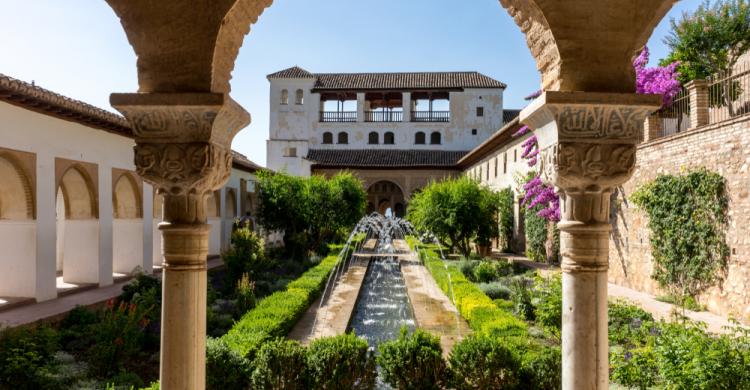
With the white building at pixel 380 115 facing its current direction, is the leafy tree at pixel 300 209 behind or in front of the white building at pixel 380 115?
in front

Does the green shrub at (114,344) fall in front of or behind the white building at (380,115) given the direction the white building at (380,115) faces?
in front

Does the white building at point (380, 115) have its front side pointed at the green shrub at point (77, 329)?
yes

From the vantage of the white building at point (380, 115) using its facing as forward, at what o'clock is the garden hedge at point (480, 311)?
The garden hedge is roughly at 12 o'clock from the white building.

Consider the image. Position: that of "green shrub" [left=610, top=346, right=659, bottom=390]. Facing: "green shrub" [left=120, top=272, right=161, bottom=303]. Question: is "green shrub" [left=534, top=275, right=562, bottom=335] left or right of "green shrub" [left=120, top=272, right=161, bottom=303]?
right

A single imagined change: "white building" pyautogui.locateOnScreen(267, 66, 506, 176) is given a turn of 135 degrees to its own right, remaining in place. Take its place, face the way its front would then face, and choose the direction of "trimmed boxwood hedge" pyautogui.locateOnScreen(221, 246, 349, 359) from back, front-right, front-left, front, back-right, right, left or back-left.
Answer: back-left

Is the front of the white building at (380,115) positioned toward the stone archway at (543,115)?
yes

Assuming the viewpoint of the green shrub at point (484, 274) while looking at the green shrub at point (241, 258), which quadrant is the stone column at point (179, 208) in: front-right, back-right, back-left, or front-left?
front-left

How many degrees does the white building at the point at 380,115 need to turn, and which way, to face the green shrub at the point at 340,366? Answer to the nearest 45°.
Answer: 0° — it already faces it

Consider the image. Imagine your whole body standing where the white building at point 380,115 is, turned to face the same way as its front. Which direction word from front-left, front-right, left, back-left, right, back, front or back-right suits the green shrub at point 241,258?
front

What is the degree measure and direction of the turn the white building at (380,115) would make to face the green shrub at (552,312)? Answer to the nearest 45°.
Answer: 0° — it already faces it

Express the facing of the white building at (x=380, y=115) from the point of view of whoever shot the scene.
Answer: facing the viewer

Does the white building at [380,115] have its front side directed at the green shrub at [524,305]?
yes

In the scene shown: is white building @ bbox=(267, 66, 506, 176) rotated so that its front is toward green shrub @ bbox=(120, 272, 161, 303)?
yes

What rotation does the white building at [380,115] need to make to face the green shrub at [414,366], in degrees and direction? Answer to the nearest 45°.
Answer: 0° — it already faces it

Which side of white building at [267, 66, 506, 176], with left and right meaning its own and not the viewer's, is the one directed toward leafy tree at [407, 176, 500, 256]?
front

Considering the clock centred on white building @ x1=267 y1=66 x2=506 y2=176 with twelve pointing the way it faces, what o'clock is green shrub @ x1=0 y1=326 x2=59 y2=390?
The green shrub is roughly at 12 o'clock from the white building.

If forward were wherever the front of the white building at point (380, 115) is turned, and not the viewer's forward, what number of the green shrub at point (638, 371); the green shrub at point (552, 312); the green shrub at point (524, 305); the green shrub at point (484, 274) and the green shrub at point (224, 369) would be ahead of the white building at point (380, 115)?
5
